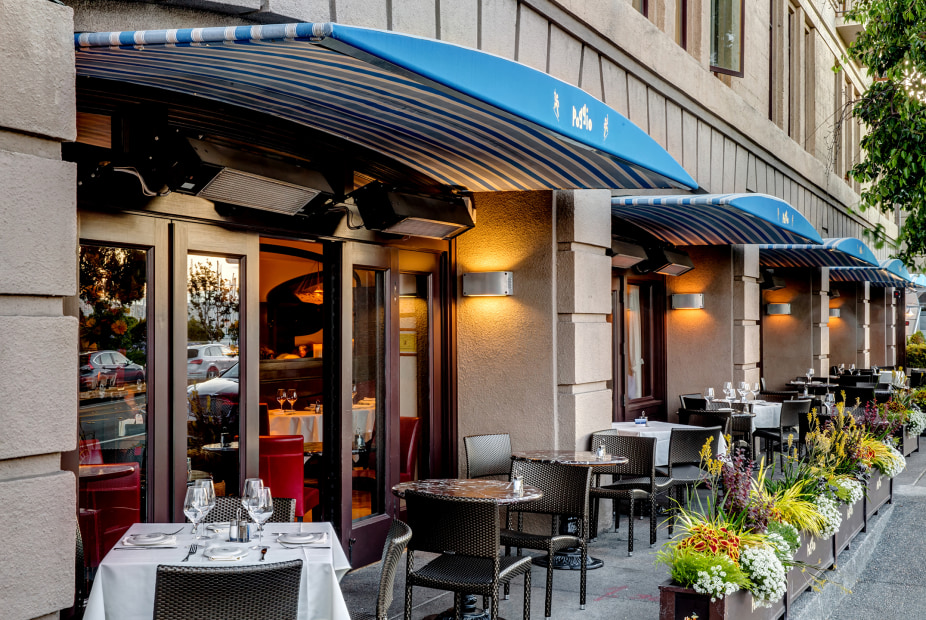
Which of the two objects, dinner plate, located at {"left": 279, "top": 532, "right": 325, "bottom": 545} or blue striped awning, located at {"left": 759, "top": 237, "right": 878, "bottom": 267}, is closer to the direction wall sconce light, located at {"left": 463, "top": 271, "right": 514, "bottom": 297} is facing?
the dinner plate

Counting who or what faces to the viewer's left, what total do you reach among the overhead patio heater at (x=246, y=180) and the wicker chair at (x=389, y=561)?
1

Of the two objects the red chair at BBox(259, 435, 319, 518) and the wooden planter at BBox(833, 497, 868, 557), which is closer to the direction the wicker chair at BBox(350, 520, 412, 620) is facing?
the red chair

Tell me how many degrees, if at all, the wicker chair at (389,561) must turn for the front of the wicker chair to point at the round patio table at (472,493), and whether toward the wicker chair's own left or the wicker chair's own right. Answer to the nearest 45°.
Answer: approximately 90° to the wicker chair's own right

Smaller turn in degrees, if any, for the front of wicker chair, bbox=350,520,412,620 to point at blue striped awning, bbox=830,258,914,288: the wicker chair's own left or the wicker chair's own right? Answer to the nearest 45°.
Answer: approximately 135° to the wicker chair's own right

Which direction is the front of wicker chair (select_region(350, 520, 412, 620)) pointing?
to the viewer's left

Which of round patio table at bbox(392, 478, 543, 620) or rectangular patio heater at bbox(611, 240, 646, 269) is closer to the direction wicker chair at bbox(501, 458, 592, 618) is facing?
the round patio table

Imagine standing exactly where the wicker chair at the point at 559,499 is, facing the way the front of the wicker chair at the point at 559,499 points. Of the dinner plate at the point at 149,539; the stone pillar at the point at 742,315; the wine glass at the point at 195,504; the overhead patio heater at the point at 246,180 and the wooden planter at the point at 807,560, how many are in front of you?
3
